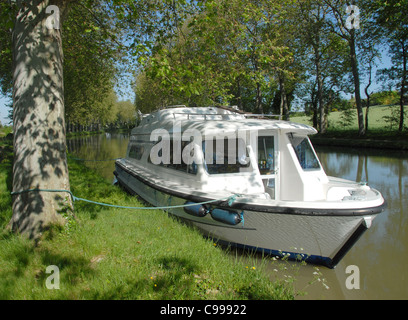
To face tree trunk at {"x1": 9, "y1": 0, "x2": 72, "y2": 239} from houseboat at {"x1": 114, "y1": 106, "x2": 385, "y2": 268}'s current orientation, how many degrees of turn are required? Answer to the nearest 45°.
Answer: approximately 90° to its right
